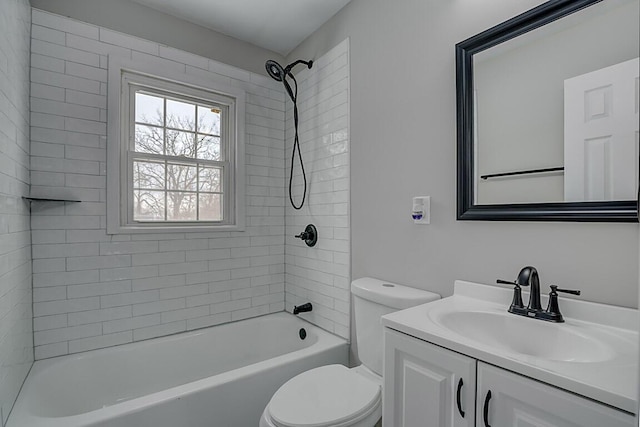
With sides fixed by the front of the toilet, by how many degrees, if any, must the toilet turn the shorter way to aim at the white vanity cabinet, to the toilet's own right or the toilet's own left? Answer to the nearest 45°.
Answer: approximately 90° to the toilet's own left

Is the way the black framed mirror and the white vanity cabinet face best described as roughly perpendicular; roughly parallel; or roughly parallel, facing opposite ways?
roughly parallel

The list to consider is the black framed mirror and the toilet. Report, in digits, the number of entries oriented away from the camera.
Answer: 0

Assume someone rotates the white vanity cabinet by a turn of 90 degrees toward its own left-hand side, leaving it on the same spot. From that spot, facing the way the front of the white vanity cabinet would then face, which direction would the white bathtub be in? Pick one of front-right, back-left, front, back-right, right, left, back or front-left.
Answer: back-right

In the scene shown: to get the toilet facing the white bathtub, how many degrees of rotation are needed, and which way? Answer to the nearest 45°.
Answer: approximately 45° to its right

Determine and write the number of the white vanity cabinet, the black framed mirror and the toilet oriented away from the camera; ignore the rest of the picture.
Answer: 0

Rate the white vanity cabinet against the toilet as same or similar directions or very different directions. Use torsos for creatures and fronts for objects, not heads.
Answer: same or similar directions

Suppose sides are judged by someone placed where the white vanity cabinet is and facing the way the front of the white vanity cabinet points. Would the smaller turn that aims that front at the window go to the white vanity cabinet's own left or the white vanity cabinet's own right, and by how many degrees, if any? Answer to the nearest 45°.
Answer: approximately 45° to the white vanity cabinet's own right

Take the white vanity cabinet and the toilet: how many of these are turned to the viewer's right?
0

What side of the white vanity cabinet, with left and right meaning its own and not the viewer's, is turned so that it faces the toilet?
right

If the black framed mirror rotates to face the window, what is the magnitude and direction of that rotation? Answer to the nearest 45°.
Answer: approximately 45° to its right

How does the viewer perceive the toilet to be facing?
facing the viewer and to the left of the viewer
